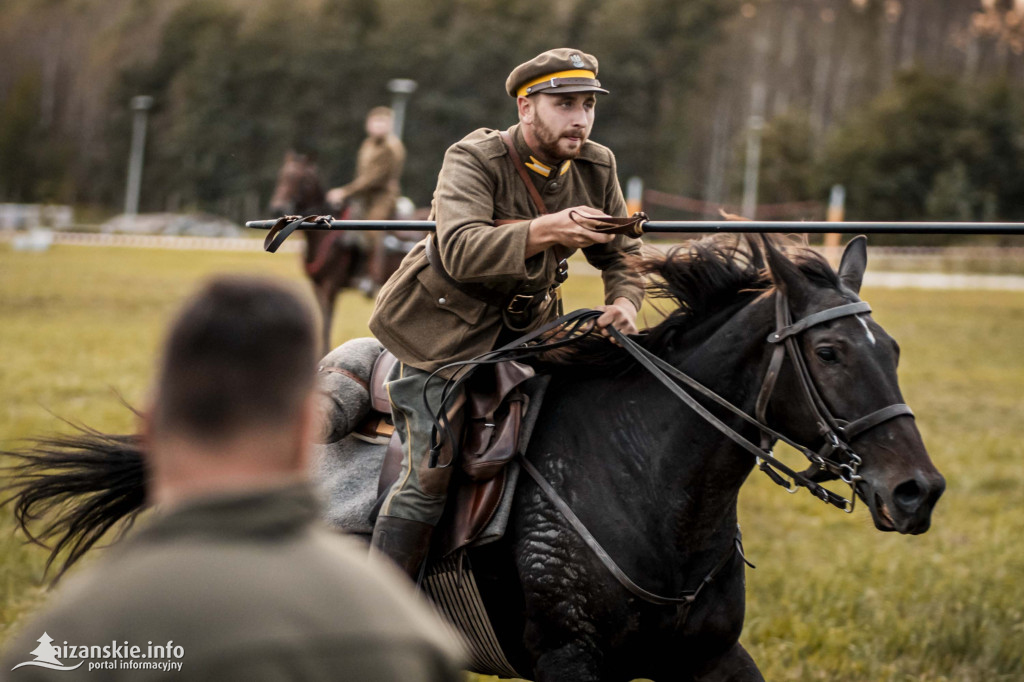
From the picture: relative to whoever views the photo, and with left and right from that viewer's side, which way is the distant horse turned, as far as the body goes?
facing the viewer and to the left of the viewer

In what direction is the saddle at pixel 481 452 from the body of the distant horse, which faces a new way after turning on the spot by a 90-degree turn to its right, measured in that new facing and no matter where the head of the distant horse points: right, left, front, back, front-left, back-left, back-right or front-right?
back-left

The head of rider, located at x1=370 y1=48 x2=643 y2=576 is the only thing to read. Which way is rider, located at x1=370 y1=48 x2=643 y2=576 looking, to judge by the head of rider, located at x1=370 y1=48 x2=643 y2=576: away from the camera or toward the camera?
toward the camera

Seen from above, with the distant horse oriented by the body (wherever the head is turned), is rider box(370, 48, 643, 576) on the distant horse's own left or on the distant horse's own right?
on the distant horse's own left

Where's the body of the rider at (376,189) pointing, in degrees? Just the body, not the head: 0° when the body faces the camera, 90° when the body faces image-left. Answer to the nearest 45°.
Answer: approximately 45°

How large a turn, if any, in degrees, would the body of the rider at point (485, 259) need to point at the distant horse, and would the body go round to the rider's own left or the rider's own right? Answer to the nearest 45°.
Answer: approximately 135° to the rider's own left

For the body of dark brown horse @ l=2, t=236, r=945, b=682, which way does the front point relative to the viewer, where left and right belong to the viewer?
facing the viewer and to the right of the viewer

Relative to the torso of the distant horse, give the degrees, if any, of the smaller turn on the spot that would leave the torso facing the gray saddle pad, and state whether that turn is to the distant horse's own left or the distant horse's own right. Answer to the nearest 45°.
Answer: approximately 45° to the distant horse's own left

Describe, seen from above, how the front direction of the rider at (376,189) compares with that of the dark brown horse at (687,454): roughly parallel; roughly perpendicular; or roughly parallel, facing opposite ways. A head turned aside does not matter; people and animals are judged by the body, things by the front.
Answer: roughly perpendicular

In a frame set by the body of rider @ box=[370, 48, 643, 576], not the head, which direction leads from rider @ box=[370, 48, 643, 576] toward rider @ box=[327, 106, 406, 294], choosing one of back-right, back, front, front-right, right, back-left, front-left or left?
back-left

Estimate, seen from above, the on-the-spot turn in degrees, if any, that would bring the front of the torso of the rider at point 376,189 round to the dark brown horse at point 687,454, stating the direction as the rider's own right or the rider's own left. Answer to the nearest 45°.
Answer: approximately 45° to the rider's own left
